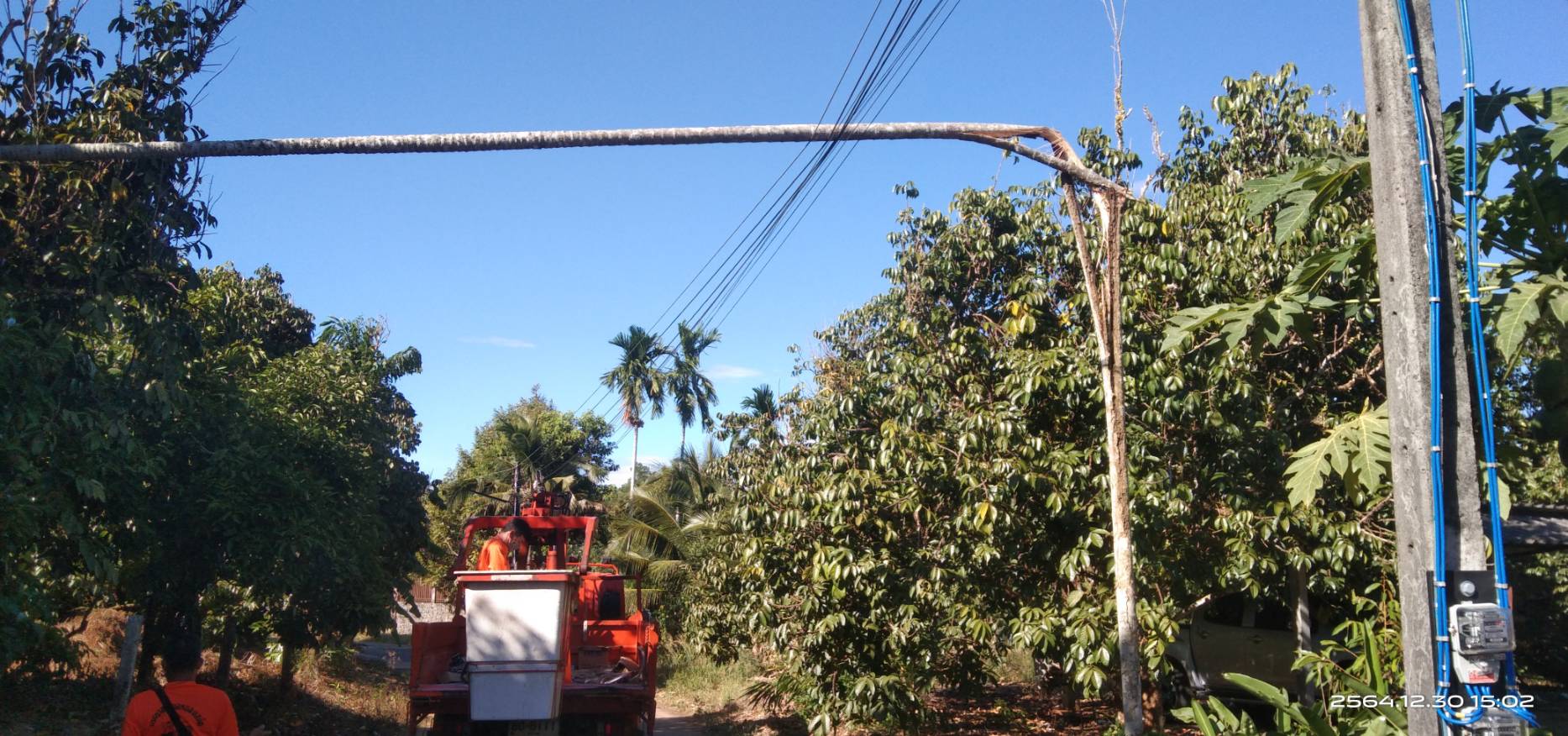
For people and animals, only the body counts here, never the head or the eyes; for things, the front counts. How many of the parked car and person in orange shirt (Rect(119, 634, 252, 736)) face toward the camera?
0

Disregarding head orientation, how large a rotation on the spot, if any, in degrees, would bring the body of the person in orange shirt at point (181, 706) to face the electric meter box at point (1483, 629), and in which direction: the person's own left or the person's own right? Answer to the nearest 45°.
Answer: approximately 135° to the person's own right

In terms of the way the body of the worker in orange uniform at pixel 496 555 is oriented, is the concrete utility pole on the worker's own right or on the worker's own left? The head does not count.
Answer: on the worker's own right

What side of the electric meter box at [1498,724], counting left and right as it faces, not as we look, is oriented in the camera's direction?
front

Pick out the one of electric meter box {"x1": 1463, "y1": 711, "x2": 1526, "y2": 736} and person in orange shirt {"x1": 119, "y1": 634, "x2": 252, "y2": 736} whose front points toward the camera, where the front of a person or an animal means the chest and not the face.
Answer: the electric meter box

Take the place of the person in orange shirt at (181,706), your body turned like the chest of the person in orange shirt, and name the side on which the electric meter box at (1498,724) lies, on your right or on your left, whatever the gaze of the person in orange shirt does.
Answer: on your right

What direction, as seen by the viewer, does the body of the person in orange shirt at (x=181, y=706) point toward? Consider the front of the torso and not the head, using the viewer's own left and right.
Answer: facing away from the viewer

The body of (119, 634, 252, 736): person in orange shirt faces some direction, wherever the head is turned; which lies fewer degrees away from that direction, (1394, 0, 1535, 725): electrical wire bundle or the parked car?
the parked car

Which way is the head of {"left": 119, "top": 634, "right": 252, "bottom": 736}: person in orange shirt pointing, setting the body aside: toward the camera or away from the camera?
away from the camera

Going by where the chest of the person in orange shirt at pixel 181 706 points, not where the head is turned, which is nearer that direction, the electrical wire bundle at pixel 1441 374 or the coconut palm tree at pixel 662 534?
the coconut palm tree
